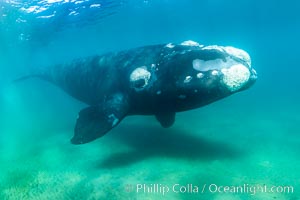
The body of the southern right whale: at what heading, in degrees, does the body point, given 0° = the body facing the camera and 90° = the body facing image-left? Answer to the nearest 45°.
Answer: approximately 315°
